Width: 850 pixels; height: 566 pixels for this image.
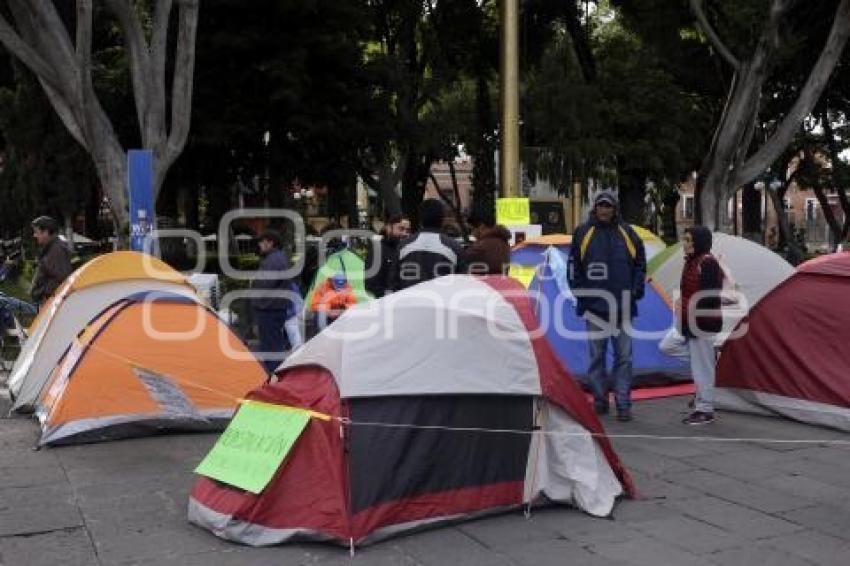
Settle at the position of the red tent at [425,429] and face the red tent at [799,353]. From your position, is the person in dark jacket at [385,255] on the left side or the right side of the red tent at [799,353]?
left

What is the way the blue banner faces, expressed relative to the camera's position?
facing the viewer

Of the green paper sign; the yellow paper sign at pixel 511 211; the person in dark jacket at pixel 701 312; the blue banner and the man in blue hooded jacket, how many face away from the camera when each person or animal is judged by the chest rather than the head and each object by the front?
0

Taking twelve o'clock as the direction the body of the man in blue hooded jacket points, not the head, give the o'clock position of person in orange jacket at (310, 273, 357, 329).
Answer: The person in orange jacket is roughly at 4 o'clock from the man in blue hooded jacket.

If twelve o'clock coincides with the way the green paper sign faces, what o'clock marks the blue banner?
The blue banner is roughly at 4 o'clock from the green paper sign.

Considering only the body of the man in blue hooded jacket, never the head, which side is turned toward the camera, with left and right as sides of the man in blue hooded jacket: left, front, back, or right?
front

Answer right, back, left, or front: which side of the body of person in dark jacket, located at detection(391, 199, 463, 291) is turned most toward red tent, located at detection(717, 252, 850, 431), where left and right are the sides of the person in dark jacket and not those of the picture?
right

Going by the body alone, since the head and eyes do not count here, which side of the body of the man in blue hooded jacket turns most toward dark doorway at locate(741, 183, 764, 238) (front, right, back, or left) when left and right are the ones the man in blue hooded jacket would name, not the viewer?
back

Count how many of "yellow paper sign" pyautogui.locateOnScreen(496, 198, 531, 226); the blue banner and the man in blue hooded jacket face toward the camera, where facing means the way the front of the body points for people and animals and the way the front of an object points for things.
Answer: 3

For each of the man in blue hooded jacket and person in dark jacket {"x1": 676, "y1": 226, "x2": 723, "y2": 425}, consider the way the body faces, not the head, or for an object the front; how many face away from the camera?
0

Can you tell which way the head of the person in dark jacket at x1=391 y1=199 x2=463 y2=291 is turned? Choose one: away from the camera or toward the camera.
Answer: away from the camera

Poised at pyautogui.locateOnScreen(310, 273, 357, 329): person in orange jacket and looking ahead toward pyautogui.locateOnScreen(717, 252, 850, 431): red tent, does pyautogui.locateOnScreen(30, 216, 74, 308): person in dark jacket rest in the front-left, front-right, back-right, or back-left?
back-right

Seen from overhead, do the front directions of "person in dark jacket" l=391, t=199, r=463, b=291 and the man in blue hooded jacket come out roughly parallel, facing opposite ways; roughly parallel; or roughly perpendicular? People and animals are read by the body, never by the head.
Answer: roughly parallel, facing opposite ways
